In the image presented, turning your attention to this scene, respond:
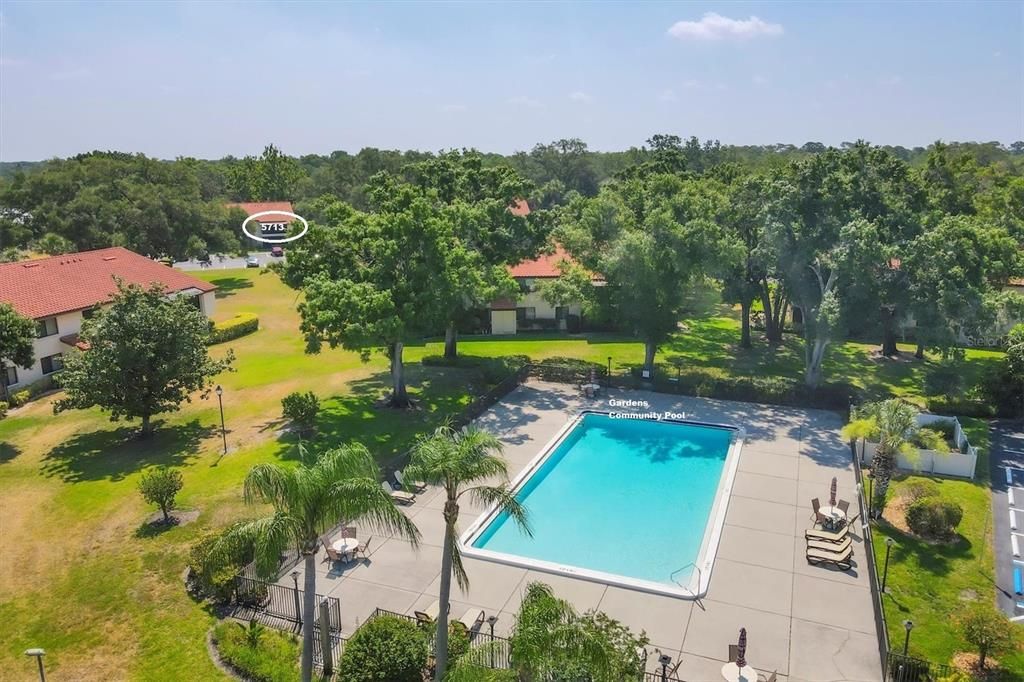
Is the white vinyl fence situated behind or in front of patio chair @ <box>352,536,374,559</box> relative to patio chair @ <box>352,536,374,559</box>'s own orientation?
behind

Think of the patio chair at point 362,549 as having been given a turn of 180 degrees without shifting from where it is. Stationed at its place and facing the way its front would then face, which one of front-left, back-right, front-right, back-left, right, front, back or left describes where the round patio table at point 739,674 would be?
front-right

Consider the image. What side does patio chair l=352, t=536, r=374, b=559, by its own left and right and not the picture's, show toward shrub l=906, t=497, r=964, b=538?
back

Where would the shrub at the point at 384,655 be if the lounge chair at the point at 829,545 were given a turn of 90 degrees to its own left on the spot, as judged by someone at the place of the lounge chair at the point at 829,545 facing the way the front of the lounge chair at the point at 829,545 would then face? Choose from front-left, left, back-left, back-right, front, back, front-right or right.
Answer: front-right

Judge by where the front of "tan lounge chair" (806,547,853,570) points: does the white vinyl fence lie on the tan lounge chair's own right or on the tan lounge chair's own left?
on the tan lounge chair's own right

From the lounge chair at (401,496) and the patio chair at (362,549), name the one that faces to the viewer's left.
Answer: the patio chair at (362,549)

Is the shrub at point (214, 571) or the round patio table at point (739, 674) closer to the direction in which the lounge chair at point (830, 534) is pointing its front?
the shrub

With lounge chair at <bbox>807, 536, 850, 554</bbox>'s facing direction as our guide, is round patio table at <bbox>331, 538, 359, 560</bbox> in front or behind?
in front

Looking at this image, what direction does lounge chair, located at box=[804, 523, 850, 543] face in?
to the viewer's left

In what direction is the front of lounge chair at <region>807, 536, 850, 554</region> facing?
to the viewer's left

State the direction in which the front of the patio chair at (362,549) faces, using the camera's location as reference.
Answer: facing to the left of the viewer

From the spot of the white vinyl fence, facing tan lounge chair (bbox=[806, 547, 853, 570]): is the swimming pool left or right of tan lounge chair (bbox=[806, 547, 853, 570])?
right

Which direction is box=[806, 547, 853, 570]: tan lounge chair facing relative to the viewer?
to the viewer's left

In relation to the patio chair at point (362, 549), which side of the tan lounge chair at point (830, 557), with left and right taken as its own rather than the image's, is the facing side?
front

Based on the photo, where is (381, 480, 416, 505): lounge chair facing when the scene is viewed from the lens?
facing the viewer and to the right of the viewer

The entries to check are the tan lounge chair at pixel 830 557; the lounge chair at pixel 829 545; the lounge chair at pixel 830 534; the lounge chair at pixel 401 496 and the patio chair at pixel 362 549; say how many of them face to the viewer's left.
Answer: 4

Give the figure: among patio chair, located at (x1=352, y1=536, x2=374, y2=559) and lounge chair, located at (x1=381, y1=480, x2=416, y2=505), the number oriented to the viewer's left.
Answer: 1

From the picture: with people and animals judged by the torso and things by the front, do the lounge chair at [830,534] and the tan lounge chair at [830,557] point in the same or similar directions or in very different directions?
same or similar directions
